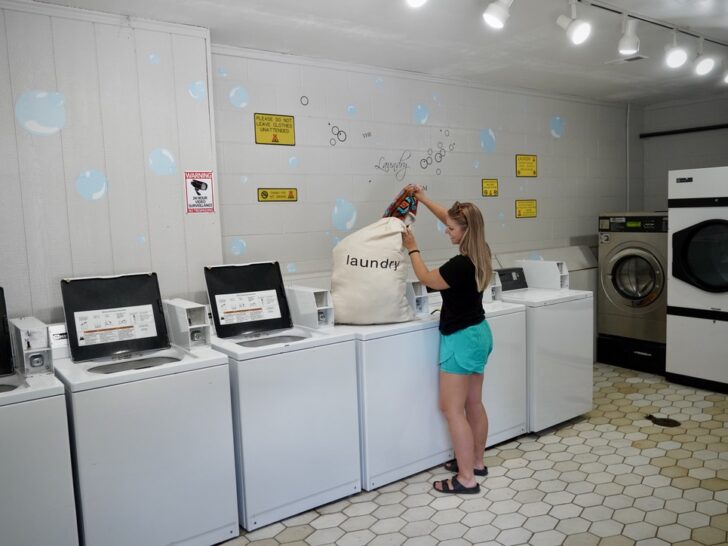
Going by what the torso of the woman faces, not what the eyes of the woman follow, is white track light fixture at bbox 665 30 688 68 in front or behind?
behind

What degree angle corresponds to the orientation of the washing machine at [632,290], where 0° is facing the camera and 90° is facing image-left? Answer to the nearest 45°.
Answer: approximately 45°

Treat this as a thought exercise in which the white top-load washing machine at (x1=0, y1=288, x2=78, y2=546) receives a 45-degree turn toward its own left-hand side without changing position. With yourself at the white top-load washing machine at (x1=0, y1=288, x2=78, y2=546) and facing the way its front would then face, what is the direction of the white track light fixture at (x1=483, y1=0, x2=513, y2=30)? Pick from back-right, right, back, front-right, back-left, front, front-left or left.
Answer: front-left

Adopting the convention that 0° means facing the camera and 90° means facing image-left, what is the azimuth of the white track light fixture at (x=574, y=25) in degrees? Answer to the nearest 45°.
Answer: approximately 315°

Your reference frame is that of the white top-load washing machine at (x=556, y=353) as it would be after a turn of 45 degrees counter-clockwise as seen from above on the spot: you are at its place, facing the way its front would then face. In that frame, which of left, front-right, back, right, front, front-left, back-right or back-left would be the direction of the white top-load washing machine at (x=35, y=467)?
back-right

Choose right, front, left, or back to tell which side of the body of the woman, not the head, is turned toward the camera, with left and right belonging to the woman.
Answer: left

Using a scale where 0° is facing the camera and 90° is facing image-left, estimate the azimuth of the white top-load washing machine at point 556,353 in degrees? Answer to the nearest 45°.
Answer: approximately 315°

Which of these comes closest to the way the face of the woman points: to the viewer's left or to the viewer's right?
to the viewer's left
